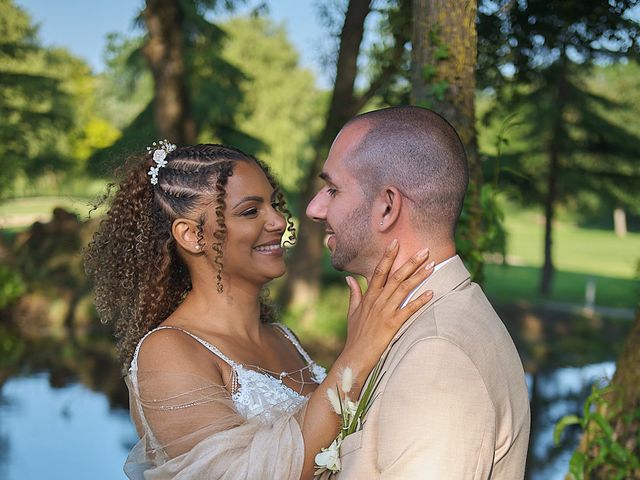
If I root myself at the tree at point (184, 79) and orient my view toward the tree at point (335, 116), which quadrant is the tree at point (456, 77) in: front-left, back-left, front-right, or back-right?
front-right

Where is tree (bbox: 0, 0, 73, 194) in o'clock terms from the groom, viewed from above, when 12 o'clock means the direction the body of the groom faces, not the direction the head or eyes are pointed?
The tree is roughly at 2 o'clock from the groom.

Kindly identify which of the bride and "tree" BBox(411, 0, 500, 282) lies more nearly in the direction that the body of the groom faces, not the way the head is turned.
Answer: the bride

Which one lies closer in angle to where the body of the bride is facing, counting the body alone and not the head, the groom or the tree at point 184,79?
the groom

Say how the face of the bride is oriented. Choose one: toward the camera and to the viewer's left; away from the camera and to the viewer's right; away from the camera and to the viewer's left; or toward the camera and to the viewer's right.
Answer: toward the camera and to the viewer's right

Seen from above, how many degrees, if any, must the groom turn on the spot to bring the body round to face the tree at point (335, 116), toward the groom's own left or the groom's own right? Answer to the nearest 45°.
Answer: approximately 90° to the groom's own right

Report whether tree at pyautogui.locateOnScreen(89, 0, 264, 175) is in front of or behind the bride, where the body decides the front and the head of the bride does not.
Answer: behind

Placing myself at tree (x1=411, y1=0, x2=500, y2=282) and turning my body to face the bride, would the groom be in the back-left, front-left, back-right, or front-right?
front-left

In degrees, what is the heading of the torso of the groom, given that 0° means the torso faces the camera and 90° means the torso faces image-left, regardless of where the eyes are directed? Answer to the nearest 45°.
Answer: approximately 90°

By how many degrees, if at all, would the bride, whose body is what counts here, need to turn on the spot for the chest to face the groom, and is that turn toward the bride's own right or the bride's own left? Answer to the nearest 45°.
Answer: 0° — they already face them

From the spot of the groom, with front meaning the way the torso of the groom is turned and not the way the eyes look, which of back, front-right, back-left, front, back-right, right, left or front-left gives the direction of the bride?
front-right

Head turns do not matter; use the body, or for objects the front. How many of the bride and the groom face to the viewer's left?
1

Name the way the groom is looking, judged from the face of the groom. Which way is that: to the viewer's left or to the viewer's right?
to the viewer's left

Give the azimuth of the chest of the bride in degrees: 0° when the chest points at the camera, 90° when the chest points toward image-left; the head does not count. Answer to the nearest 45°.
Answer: approximately 315°
